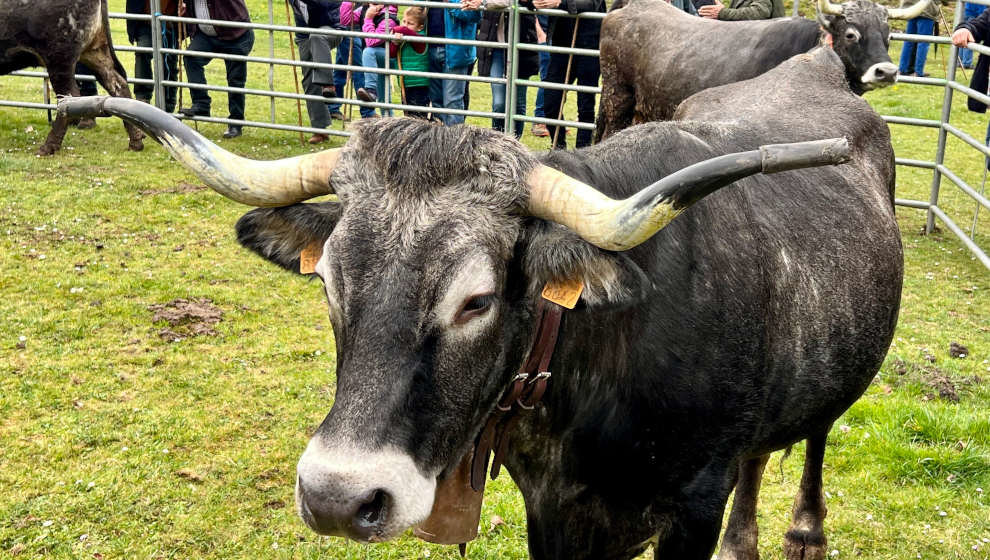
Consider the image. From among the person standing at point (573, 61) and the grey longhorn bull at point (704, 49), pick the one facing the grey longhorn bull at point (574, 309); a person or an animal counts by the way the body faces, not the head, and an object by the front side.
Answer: the person standing

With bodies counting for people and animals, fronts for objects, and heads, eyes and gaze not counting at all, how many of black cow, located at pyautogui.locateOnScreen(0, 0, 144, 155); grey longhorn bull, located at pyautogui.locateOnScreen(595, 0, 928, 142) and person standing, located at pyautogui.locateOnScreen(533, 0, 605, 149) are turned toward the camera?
1

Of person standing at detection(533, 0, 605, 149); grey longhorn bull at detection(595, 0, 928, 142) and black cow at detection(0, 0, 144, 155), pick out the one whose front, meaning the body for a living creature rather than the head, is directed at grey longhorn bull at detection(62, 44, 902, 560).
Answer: the person standing

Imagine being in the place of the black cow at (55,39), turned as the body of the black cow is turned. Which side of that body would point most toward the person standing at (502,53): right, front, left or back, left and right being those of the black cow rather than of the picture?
back

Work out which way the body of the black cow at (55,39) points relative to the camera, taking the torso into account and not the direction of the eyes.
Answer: to the viewer's left

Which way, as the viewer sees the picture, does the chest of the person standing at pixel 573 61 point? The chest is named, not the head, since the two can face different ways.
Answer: toward the camera

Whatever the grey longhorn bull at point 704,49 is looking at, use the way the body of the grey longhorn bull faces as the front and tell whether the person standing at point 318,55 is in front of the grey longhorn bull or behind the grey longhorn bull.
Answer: behind

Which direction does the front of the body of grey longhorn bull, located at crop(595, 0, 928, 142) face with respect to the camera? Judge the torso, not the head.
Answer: to the viewer's right

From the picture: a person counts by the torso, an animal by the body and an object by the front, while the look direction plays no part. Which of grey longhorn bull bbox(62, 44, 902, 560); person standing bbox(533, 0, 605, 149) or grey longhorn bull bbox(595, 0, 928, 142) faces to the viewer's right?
grey longhorn bull bbox(595, 0, 928, 142)

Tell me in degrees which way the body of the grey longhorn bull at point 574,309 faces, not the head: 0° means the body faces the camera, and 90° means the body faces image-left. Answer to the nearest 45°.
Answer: approximately 45°

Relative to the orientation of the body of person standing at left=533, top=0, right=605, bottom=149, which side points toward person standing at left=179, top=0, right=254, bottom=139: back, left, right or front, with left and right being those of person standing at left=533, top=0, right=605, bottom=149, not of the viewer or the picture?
right

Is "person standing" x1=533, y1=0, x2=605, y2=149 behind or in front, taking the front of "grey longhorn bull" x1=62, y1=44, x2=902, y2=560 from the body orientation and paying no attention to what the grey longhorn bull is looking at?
behind

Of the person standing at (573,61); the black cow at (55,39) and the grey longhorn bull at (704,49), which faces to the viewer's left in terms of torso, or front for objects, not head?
the black cow

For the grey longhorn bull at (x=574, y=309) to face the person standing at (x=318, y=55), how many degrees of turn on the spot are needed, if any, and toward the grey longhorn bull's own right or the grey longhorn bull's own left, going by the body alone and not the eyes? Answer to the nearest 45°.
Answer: approximately 135° to the grey longhorn bull's own right

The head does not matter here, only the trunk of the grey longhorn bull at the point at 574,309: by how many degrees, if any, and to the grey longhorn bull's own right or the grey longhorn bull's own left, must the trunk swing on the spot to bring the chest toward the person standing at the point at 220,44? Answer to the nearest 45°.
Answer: approximately 135° to the grey longhorn bull's own right
